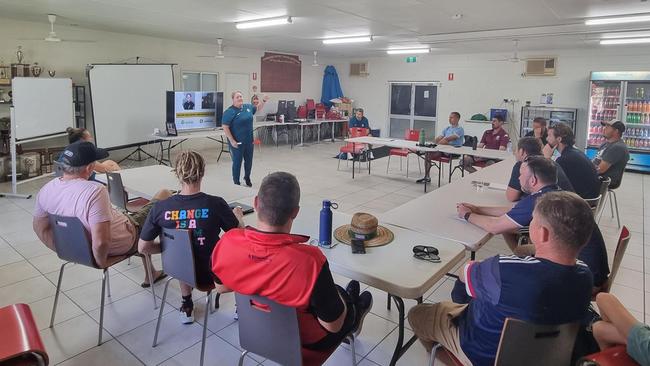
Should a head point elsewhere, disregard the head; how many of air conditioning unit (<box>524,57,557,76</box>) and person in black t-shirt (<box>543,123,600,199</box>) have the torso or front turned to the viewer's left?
1

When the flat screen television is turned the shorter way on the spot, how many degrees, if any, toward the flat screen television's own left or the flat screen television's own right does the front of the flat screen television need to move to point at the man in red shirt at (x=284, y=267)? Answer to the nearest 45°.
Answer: approximately 45° to the flat screen television's own right

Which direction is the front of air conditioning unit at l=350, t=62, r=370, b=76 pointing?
toward the camera

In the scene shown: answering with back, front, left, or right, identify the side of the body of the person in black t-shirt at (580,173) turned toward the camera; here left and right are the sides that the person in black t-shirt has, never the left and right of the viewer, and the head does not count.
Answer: left

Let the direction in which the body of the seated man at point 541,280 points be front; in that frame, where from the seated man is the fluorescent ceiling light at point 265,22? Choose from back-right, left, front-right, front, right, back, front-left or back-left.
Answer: front

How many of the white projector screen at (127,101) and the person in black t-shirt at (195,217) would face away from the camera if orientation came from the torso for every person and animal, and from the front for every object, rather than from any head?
1

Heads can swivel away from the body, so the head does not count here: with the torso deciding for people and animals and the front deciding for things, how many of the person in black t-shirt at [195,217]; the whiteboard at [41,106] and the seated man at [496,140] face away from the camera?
1

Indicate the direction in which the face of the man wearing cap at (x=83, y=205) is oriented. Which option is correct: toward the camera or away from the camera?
away from the camera

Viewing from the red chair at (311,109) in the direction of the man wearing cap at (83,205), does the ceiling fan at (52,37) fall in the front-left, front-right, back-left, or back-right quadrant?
front-right

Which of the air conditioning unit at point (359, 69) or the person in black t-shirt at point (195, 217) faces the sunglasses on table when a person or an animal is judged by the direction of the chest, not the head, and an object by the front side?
the air conditioning unit

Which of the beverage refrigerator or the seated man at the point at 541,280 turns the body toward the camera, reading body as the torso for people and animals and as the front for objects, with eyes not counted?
the beverage refrigerator

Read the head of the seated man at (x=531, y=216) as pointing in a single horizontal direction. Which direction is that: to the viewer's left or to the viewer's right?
to the viewer's left

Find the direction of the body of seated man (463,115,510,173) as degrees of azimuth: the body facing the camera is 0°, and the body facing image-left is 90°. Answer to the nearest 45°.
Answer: approximately 45°

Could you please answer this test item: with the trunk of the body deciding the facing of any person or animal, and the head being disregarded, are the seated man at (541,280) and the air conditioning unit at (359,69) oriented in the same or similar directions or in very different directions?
very different directions

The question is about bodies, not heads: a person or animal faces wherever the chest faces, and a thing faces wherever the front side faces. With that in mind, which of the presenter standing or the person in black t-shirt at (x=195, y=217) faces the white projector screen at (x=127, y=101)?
the person in black t-shirt

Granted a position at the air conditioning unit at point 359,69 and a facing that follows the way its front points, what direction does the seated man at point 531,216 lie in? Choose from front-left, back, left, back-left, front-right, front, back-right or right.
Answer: front

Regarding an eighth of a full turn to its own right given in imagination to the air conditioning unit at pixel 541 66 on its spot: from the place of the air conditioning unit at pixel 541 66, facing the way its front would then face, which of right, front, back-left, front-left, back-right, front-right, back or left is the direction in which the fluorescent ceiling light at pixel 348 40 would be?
front

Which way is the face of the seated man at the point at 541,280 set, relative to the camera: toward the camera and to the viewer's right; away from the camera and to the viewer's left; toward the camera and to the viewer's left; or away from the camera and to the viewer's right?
away from the camera and to the viewer's left

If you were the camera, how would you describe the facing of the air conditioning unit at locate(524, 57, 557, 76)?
facing the viewer

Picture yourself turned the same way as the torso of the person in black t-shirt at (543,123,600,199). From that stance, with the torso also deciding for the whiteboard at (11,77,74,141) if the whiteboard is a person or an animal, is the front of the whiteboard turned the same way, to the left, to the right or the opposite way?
the opposite way

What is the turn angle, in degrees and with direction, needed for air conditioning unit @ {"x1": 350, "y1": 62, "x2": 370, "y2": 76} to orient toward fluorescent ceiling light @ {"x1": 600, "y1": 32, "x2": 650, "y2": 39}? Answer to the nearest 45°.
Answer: approximately 45° to its left

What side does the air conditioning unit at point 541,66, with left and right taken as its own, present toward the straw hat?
front

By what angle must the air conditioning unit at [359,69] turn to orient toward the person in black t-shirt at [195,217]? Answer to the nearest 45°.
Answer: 0° — it already faces them

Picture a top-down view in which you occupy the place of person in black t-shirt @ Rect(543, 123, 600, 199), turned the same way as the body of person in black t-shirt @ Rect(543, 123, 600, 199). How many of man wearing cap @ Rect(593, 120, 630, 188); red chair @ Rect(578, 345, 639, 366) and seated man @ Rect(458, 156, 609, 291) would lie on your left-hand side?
2
